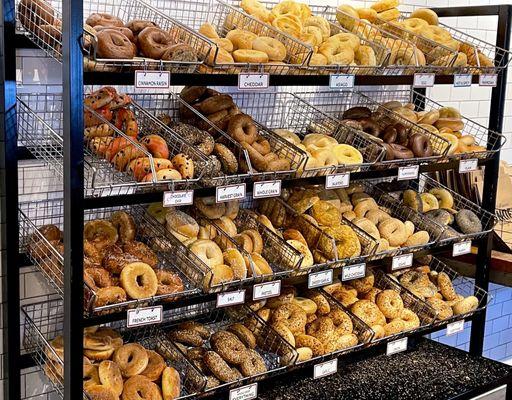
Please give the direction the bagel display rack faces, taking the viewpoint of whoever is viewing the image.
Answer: facing the viewer and to the right of the viewer
